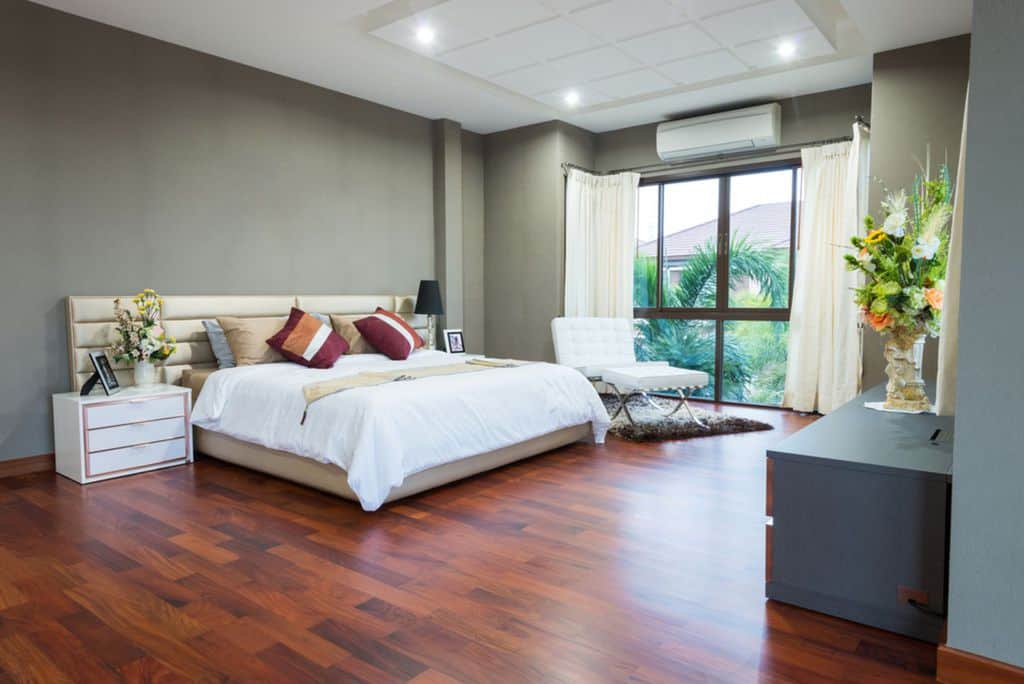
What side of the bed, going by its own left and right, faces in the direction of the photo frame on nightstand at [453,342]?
left

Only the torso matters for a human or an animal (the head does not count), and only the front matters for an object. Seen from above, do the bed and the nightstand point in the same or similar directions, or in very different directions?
same or similar directions

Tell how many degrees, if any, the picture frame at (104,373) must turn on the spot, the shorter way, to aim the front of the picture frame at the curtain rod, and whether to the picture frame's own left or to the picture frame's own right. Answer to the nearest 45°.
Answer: approximately 45° to the picture frame's own left

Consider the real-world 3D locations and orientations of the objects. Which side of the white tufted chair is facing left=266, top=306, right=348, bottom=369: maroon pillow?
right

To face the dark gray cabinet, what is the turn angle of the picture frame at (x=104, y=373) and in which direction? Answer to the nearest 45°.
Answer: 0° — it already faces it

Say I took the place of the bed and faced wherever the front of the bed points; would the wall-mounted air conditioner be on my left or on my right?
on my left

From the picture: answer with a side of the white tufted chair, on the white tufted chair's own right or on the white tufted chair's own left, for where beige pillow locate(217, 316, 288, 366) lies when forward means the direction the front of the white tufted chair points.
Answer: on the white tufted chair's own right

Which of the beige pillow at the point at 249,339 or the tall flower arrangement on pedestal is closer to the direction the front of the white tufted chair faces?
the tall flower arrangement on pedestal

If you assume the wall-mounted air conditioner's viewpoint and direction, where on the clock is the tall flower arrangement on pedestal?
The tall flower arrangement on pedestal is roughly at 10 o'clock from the wall-mounted air conditioner.

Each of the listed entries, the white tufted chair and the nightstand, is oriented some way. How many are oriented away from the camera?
0

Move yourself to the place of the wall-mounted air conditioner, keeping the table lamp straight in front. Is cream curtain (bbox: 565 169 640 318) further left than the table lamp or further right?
right

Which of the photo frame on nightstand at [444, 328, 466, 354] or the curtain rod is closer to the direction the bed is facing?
the curtain rod

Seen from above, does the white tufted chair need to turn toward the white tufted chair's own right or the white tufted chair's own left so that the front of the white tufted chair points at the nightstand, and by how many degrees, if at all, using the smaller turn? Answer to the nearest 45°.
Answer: approximately 90° to the white tufted chair's own right

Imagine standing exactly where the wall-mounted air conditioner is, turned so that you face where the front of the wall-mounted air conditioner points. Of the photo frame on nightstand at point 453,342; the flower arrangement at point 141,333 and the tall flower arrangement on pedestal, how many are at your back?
0

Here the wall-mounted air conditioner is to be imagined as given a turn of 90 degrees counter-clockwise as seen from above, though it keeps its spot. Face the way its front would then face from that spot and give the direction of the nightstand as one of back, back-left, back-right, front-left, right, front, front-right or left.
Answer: right

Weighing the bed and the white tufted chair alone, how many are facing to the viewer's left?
0
